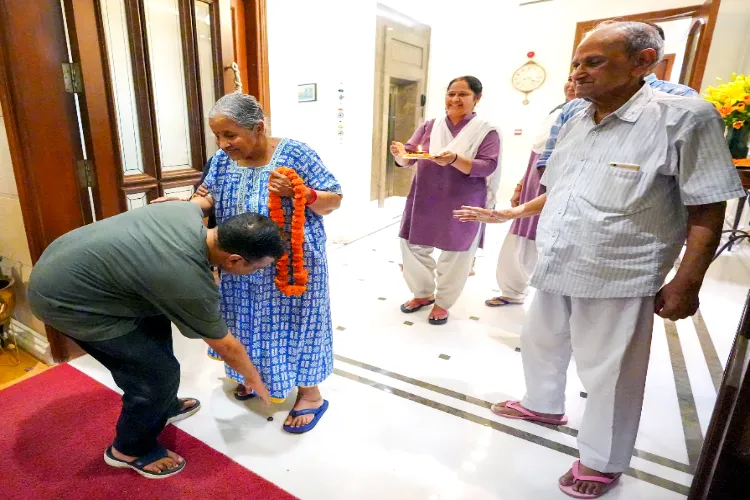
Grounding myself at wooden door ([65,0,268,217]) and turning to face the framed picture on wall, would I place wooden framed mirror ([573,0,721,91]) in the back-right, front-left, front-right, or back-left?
front-right

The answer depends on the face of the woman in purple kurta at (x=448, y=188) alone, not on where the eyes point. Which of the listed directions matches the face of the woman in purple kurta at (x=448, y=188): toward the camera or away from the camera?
toward the camera

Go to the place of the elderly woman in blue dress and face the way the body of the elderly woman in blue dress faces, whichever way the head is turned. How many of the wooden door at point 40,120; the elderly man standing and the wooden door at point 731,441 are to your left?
2

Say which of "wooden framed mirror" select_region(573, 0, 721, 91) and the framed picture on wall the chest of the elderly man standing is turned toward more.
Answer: the framed picture on wall

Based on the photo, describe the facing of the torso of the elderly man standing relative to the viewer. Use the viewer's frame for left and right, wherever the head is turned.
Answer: facing the viewer and to the left of the viewer

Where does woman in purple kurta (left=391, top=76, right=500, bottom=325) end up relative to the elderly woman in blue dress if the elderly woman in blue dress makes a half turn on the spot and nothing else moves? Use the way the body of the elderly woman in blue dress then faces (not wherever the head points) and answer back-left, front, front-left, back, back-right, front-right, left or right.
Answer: front

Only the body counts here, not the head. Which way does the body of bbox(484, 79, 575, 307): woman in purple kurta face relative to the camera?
to the viewer's left

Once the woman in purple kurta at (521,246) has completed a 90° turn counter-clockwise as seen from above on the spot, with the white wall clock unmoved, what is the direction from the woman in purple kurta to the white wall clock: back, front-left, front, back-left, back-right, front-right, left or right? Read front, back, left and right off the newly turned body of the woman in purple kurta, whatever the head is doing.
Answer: back

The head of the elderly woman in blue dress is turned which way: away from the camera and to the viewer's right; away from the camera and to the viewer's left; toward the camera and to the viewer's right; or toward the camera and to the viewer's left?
toward the camera and to the viewer's left

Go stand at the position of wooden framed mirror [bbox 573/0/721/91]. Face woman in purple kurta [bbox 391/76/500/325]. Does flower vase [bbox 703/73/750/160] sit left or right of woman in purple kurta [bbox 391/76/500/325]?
left

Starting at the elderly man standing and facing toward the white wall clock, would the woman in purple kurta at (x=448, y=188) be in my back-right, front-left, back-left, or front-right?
front-left

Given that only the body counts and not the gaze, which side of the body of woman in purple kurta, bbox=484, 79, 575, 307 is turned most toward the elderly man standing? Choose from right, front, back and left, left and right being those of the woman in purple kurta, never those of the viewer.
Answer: left

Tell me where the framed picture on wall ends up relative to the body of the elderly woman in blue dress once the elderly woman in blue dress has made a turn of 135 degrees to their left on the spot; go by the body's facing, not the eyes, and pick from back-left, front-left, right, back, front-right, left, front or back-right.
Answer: left

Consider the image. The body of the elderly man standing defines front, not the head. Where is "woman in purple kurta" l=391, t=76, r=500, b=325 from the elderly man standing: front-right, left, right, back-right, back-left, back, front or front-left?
right

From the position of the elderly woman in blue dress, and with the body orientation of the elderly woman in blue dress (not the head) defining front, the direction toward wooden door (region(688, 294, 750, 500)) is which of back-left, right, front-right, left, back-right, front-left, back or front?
left

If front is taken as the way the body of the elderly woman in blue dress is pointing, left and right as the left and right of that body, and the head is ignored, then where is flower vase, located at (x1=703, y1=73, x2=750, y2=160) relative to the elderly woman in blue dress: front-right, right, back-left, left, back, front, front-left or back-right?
back-left

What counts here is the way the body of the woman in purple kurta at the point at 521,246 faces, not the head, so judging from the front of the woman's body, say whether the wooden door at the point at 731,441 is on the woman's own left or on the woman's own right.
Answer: on the woman's own left

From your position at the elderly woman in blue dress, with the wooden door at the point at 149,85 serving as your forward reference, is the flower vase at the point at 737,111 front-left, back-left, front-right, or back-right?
back-right

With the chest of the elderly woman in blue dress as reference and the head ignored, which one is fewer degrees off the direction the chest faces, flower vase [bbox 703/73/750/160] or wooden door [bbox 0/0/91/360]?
the wooden door
